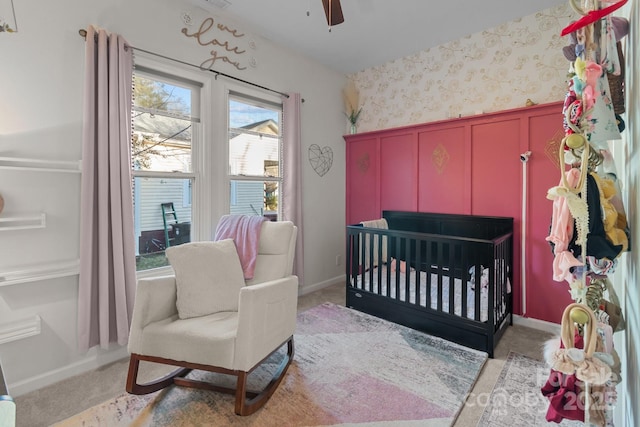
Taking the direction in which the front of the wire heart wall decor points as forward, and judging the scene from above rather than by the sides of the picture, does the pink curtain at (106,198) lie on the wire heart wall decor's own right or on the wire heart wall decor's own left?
on the wire heart wall decor's own right

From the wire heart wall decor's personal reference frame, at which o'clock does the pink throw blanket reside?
The pink throw blanket is roughly at 2 o'clock from the wire heart wall decor.

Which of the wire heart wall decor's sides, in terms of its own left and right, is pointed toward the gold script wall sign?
right

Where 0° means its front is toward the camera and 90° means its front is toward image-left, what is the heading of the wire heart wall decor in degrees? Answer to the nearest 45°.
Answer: approximately 315°

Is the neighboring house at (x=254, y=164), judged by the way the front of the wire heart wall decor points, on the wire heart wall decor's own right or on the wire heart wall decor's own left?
on the wire heart wall decor's own right

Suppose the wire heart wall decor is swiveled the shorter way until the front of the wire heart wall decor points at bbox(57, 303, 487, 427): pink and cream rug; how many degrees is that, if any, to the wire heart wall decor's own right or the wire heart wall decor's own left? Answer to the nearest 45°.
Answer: approximately 45° to the wire heart wall decor's own right

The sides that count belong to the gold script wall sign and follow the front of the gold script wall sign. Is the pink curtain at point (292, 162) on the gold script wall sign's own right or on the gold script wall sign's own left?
on the gold script wall sign's own left

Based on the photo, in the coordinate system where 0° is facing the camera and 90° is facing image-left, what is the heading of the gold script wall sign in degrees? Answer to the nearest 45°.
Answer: approximately 315°
